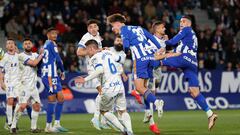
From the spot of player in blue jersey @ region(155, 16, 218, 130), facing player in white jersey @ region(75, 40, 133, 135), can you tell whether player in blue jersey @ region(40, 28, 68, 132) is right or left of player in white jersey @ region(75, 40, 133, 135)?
right

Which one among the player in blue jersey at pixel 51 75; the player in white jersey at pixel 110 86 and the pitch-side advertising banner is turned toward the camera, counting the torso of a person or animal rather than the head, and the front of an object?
the pitch-side advertising banner

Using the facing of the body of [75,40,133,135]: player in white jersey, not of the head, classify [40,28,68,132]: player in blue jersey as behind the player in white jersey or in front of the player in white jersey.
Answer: in front

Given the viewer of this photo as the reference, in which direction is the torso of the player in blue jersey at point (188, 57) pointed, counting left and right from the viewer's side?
facing to the left of the viewer

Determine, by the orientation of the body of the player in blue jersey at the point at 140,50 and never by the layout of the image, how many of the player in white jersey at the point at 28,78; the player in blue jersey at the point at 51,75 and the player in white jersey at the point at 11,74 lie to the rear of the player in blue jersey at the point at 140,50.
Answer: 0

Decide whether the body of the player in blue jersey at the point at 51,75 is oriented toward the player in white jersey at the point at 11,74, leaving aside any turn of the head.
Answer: no

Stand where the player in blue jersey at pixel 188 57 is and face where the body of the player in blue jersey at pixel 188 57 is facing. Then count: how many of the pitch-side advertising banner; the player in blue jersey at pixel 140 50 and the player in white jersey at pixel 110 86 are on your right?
1

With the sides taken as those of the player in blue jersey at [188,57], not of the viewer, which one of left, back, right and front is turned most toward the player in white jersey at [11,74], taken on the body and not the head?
front

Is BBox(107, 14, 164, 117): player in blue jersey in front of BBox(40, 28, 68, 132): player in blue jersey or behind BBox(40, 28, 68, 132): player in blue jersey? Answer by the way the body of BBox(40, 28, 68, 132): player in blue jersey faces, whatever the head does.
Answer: in front

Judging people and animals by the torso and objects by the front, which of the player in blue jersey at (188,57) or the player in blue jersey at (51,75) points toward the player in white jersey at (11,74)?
the player in blue jersey at (188,57)

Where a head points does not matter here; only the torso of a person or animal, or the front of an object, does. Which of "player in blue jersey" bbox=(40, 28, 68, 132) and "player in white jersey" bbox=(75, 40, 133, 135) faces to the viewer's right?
the player in blue jersey

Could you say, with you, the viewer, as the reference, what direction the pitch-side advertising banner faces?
facing the viewer
